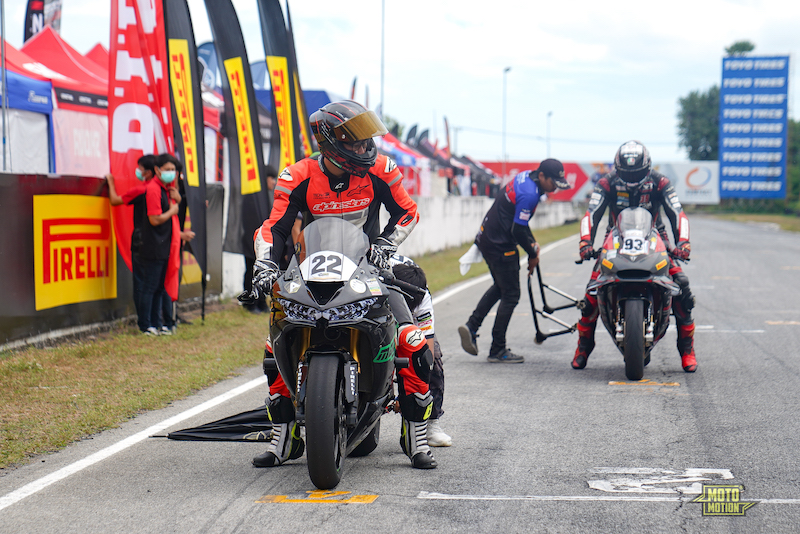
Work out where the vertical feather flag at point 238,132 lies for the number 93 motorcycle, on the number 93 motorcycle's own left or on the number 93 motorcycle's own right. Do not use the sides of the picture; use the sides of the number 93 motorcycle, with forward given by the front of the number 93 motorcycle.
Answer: on the number 93 motorcycle's own right

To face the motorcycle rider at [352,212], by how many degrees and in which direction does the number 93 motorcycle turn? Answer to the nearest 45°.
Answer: approximately 45° to its right

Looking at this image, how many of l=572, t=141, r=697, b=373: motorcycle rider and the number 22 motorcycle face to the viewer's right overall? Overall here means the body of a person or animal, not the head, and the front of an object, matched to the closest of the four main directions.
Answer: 0

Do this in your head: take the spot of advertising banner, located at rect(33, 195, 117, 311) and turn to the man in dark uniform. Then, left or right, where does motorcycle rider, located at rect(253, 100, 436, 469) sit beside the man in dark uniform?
right

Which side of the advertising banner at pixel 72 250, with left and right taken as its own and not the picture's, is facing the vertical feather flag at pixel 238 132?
left

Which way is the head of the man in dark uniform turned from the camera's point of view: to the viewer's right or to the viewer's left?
to the viewer's right

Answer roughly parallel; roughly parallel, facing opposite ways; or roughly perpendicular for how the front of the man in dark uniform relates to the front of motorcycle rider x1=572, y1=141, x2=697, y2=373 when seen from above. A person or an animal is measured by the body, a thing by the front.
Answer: roughly perpendicular

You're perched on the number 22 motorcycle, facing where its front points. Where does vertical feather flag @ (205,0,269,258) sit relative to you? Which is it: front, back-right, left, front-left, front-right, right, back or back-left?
back

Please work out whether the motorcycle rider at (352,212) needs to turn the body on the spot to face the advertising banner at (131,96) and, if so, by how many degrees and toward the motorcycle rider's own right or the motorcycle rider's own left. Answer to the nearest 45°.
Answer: approximately 135° to the motorcycle rider's own right

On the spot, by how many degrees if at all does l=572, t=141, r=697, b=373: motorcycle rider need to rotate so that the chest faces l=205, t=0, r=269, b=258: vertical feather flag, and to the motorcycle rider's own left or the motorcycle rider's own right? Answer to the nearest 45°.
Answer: approximately 135° to the motorcycle rider's own right

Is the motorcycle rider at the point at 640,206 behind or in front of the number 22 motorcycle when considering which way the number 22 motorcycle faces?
behind

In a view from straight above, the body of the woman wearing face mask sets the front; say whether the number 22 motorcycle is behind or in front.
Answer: in front

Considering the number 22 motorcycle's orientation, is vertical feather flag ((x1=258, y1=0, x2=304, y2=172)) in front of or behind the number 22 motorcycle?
behind

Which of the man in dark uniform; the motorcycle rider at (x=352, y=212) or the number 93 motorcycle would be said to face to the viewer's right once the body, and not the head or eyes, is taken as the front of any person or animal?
the man in dark uniform

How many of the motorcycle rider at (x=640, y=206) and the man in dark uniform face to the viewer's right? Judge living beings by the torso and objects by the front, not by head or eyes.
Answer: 1

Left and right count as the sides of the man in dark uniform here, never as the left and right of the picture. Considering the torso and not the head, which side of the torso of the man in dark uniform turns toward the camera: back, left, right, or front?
right
